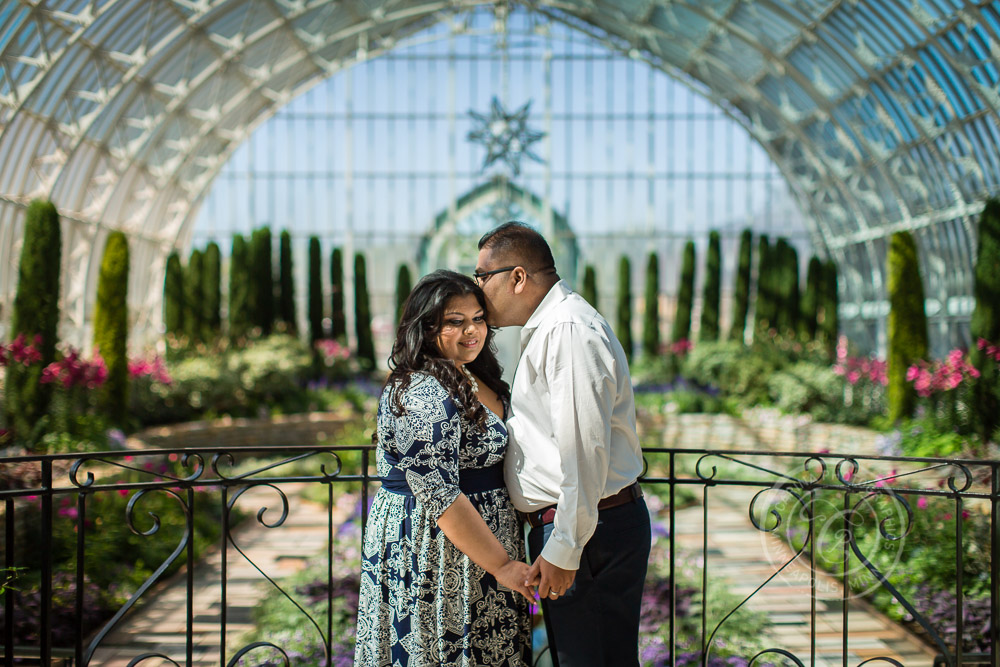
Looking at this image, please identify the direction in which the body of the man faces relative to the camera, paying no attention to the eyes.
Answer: to the viewer's left

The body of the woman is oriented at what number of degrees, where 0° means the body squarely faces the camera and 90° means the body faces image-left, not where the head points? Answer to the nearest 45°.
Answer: approximately 315°

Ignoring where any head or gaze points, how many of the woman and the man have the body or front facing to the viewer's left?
1

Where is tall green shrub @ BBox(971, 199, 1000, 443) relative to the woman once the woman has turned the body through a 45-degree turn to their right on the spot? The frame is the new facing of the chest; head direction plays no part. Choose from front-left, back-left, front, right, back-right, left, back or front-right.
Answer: back-left

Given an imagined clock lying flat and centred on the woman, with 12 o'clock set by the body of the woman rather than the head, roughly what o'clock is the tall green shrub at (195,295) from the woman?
The tall green shrub is roughly at 7 o'clock from the woman.

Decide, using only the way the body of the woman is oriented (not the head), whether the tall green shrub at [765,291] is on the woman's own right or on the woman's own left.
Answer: on the woman's own left

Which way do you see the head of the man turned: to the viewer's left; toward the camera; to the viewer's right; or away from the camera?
to the viewer's left

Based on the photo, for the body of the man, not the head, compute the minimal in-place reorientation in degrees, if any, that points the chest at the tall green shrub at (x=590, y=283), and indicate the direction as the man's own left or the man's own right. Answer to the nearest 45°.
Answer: approximately 90° to the man's own right

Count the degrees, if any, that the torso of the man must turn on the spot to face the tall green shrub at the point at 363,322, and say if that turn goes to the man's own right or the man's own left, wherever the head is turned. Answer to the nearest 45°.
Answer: approximately 90° to the man's own right

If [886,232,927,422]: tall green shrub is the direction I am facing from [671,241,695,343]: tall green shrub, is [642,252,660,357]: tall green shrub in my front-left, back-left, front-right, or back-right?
back-right
